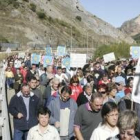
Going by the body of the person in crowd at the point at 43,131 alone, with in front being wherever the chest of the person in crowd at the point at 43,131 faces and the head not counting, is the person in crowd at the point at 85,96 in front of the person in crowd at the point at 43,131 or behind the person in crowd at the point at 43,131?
behind

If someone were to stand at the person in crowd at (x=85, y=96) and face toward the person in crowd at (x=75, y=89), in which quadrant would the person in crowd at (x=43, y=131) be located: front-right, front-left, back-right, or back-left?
back-left

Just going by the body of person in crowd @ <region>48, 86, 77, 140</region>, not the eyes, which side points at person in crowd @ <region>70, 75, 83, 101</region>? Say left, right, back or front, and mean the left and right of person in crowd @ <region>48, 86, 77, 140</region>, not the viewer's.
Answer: back

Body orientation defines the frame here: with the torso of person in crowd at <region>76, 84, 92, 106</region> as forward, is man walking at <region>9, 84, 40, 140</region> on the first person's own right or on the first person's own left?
on the first person's own right

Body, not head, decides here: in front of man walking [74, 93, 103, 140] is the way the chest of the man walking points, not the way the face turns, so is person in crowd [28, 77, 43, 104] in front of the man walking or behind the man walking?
behind

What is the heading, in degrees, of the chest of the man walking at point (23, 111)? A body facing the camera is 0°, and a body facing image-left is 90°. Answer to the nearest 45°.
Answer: approximately 0°

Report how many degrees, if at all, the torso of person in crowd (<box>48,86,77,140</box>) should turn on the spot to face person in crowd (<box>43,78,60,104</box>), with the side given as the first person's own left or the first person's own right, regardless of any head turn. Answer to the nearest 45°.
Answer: approximately 180°
